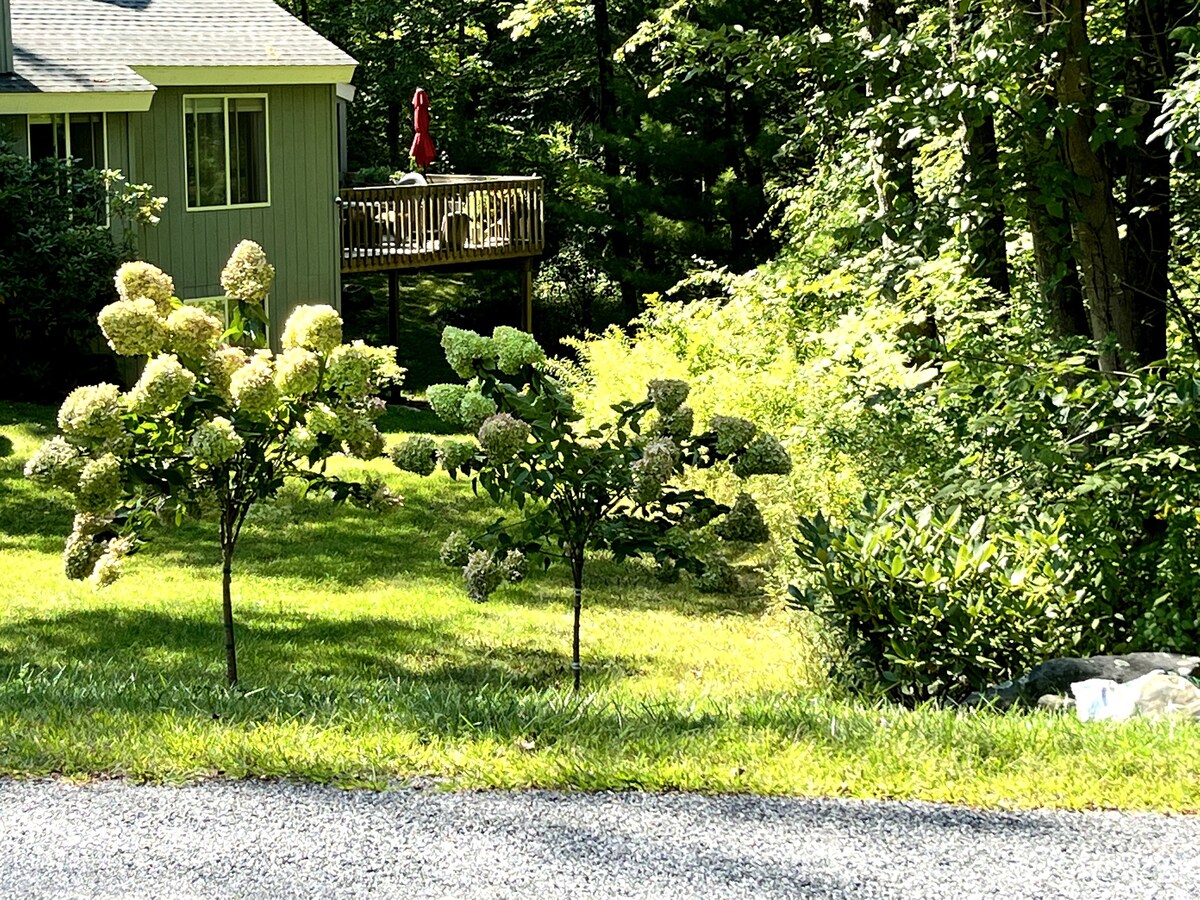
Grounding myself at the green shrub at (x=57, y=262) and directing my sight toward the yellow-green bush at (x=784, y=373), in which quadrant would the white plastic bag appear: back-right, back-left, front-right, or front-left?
front-right

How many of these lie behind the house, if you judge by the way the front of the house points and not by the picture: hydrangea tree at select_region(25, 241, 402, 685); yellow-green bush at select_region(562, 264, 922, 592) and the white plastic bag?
0

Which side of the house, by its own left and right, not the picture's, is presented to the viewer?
front

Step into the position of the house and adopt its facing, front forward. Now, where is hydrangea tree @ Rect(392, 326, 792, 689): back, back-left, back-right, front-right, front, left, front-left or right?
front

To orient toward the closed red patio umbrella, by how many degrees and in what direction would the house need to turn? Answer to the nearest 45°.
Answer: approximately 135° to its left

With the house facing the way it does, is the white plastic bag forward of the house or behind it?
forward

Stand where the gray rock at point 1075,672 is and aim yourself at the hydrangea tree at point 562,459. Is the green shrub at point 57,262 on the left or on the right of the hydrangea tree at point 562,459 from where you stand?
right

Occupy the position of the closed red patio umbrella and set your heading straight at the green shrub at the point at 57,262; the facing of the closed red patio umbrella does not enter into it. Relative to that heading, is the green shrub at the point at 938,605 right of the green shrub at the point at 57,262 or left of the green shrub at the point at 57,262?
left

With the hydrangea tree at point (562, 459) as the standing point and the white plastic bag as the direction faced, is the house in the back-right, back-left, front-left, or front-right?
back-left

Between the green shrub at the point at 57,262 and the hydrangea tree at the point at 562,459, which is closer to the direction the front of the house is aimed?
the hydrangea tree

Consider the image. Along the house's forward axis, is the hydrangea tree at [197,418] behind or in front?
in front

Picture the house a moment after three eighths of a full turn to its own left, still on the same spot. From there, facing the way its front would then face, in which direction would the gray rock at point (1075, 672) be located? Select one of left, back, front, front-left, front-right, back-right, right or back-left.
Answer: back-right

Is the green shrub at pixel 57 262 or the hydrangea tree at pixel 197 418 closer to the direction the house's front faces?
the hydrangea tree

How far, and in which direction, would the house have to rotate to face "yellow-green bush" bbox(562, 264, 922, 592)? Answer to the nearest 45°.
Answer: approximately 45° to its left

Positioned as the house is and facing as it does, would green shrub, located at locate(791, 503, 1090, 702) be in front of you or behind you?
in front

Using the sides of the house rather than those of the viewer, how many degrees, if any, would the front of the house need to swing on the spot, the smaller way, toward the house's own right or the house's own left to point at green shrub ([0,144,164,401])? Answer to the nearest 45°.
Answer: approximately 45° to the house's own right
